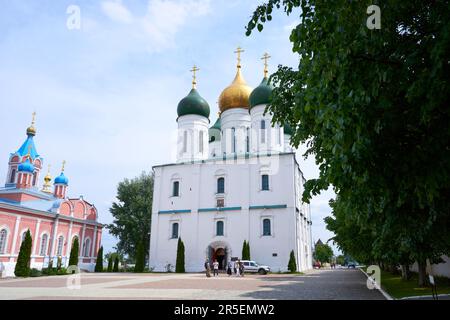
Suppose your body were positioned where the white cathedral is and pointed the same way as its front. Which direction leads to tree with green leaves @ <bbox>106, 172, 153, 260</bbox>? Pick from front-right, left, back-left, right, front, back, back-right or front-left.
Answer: back-right

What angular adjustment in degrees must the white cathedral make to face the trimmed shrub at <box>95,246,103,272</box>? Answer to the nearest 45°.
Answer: approximately 90° to its right

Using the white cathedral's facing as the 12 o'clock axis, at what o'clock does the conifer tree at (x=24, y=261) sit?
The conifer tree is roughly at 2 o'clock from the white cathedral.

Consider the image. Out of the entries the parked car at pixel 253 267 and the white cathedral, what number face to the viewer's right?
1

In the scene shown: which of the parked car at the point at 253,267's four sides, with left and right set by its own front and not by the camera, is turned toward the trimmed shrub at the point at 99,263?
back

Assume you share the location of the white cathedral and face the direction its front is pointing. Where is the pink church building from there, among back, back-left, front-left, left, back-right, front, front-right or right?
right

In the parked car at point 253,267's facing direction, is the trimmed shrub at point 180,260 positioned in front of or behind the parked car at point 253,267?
behind

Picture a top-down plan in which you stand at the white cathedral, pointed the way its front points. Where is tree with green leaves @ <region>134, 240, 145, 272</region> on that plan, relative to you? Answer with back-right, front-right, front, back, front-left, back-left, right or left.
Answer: right

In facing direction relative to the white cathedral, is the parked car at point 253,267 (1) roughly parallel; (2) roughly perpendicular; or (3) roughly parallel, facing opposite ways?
roughly perpendicular

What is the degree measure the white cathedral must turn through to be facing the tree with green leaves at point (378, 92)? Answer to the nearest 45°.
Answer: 0° — it already faces it

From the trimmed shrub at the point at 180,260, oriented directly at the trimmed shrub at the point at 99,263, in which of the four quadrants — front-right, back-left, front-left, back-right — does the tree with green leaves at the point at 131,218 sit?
front-right

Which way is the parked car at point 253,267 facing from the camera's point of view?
to the viewer's right

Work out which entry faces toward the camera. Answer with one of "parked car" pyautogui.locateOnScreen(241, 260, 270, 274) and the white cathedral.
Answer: the white cathedral

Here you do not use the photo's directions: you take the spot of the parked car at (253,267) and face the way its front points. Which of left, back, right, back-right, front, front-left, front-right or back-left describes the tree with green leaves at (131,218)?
back-left

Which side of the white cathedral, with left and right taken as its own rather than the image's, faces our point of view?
front
